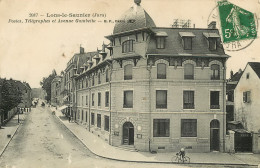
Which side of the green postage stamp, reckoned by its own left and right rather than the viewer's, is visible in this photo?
front

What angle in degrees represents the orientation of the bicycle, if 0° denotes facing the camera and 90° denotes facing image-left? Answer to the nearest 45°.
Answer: approximately 90°

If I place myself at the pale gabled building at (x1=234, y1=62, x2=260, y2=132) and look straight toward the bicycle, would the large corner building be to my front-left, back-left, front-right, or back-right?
front-right
